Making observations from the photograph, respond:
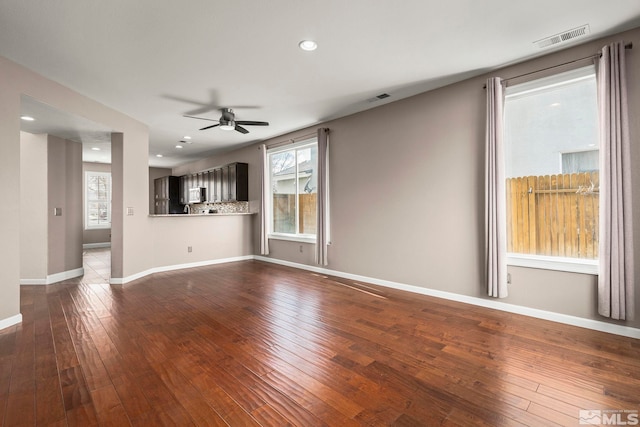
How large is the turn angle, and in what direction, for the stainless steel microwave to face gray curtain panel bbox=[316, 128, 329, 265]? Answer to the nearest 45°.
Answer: approximately 90° to its left

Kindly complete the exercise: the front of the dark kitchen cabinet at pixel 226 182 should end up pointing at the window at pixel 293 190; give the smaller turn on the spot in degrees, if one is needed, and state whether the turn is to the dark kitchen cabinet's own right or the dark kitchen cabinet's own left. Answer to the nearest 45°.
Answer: approximately 90° to the dark kitchen cabinet's own left

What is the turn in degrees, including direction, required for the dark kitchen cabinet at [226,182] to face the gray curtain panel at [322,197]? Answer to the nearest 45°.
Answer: approximately 90° to its left

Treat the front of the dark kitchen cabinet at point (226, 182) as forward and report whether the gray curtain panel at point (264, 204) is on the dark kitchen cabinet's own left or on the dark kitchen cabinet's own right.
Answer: on the dark kitchen cabinet's own left

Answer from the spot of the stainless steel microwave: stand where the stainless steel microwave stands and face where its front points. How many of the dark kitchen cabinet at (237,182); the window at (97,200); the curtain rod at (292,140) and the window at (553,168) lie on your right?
1

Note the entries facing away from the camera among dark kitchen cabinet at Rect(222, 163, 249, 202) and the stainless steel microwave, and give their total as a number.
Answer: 0

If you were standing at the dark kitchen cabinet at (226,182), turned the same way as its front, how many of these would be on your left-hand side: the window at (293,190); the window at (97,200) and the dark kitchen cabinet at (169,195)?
1

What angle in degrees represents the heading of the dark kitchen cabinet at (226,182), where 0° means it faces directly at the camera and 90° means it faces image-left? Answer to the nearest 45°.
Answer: approximately 45°

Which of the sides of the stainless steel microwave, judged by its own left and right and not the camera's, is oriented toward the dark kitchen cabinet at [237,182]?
left

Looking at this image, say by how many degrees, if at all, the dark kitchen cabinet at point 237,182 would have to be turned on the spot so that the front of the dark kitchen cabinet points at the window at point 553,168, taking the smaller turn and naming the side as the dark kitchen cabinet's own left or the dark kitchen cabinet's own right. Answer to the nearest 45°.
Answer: approximately 90° to the dark kitchen cabinet's own left

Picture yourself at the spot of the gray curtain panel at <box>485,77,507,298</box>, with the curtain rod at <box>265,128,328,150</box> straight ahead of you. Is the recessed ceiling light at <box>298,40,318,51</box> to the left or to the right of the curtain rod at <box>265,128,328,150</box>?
left

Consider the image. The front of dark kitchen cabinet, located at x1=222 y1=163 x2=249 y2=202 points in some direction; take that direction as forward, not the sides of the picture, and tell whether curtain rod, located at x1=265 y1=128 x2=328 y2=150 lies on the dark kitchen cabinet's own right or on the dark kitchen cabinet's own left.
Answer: on the dark kitchen cabinet's own left
